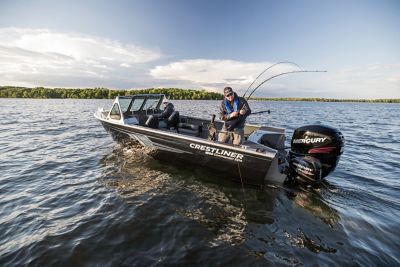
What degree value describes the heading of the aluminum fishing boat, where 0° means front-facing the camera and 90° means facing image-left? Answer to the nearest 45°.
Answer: approximately 135°

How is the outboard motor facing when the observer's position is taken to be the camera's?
facing away from the viewer and to the left of the viewer

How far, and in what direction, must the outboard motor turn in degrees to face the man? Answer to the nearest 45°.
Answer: approximately 45° to its left
